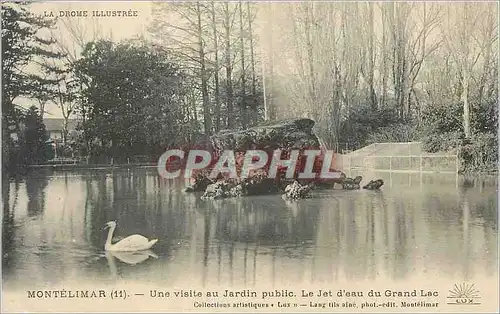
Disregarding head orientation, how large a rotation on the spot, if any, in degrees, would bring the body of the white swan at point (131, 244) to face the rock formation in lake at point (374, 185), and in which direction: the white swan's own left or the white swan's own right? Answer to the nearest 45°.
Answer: approximately 180°

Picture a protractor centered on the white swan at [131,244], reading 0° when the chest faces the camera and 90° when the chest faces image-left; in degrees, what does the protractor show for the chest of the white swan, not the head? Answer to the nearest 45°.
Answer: approximately 90°

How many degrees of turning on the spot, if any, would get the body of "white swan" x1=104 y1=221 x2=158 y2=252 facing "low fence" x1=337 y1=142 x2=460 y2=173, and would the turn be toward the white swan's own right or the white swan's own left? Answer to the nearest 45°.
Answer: approximately 180°

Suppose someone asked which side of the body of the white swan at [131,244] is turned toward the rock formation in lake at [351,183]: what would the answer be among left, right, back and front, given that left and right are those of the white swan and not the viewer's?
right
